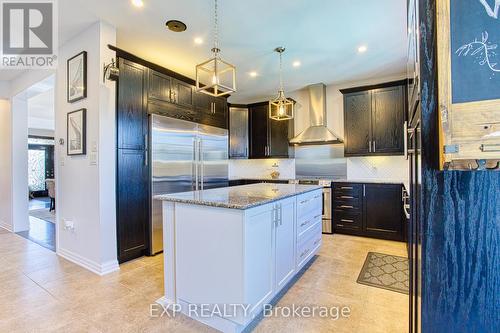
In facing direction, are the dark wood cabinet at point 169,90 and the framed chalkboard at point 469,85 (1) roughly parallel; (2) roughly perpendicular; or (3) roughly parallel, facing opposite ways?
roughly perpendicular

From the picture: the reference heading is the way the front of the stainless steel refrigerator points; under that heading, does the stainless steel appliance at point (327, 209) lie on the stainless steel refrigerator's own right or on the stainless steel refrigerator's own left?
on the stainless steel refrigerator's own left

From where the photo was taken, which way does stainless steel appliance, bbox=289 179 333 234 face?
toward the camera

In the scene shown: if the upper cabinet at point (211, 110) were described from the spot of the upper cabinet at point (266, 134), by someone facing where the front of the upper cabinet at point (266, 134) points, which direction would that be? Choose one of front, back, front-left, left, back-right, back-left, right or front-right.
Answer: front-right

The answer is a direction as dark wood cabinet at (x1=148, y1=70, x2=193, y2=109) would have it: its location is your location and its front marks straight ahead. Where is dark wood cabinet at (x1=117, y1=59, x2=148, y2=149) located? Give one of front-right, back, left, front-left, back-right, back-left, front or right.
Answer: right

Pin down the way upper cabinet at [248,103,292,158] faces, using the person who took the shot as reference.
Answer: facing the viewer

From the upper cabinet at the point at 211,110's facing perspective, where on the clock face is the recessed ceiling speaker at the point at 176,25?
The recessed ceiling speaker is roughly at 2 o'clock from the upper cabinet.
